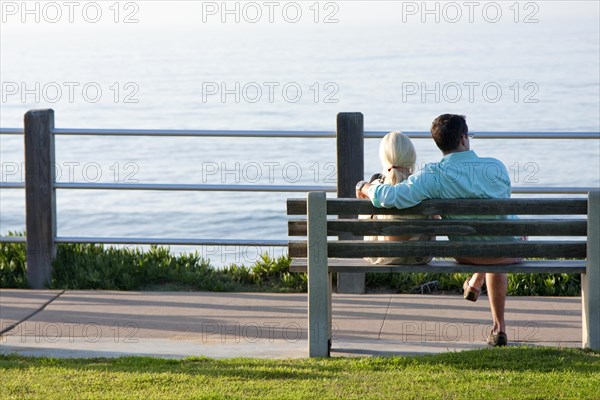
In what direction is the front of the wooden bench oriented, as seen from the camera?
facing away from the viewer

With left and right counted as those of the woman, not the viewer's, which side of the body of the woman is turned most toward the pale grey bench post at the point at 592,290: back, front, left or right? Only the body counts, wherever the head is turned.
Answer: right

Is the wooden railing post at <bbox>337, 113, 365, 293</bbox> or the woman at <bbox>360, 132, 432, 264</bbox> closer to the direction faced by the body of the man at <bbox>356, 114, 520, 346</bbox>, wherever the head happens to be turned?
the wooden railing post

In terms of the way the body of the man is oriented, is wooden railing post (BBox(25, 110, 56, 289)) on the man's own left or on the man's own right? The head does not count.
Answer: on the man's own left

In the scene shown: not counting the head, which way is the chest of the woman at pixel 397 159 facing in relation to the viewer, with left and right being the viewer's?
facing away from the viewer

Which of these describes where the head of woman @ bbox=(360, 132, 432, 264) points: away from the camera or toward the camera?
away from the camera

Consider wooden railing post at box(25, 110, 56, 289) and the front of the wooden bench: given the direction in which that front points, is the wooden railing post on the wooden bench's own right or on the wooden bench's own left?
on the wooden bench's own left

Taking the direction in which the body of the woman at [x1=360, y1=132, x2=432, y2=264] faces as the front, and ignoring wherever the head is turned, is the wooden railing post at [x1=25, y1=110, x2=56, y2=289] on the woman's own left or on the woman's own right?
on the woman's own left

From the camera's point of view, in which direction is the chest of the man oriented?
away from the camera

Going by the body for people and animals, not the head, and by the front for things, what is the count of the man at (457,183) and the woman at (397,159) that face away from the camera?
2
